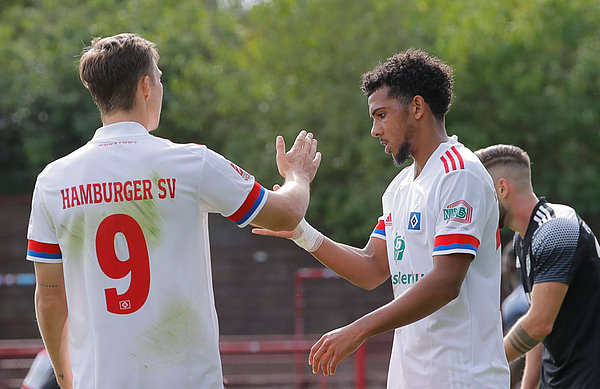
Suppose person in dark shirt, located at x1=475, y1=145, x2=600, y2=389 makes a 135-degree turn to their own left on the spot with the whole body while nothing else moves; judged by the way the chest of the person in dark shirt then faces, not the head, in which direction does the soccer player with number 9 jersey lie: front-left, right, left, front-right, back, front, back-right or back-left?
right

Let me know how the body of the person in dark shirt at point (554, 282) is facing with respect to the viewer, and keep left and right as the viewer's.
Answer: facing to the left of the viewer

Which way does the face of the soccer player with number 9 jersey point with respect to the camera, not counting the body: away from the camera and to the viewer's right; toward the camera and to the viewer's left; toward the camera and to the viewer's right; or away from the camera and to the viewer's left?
away from the camera and to the viewer's right
